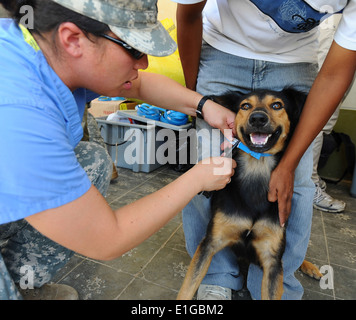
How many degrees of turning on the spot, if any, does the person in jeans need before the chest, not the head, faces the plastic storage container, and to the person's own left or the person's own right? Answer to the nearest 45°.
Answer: approximately 135° to the person's own right

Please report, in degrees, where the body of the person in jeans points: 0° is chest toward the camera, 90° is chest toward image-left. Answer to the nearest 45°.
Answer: approximately 0°

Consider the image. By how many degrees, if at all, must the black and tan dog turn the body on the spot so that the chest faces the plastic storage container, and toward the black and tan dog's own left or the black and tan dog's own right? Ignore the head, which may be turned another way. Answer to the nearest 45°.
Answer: approximately 135° to the black and tan dog's own right

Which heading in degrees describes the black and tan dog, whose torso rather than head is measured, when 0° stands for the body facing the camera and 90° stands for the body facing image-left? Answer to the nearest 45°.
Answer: approximately 0°
